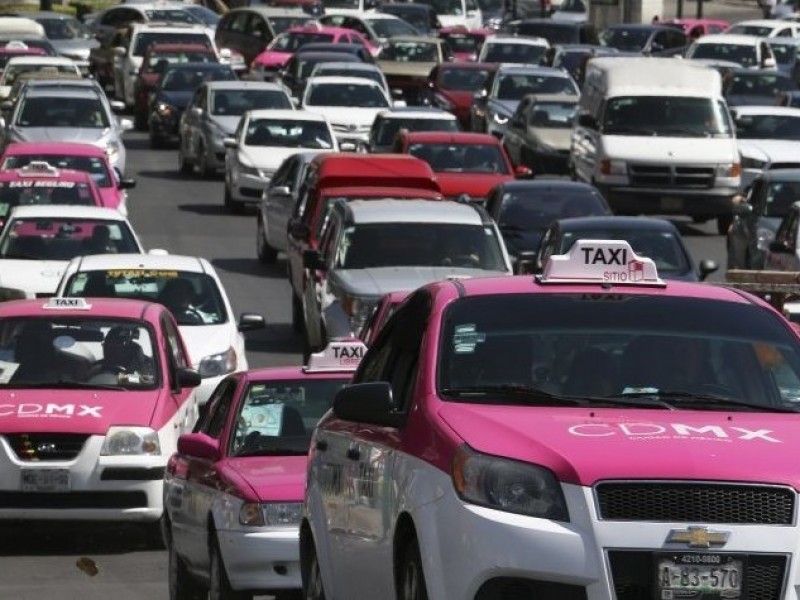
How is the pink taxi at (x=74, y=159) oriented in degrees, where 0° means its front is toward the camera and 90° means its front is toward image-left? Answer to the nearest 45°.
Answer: approximately 0°

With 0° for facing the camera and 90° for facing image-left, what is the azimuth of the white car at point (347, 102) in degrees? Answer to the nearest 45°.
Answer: approximately 0°

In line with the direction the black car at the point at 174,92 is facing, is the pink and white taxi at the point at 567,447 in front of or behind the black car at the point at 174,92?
in front

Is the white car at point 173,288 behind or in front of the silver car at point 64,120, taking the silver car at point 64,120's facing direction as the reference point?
in front

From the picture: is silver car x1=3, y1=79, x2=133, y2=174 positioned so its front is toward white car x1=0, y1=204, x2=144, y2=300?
yes
